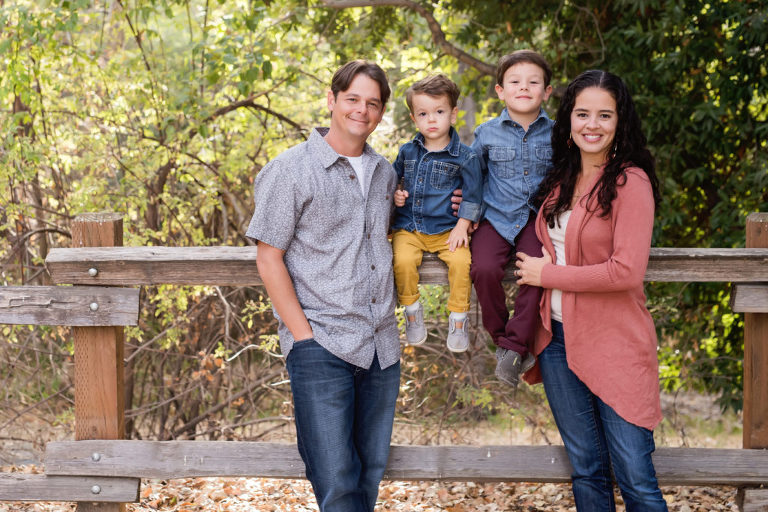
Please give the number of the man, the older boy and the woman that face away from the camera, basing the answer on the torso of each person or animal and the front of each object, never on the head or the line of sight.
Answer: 0

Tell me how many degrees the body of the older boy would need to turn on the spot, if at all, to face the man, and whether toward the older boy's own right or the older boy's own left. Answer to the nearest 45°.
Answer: approximately 45° to the older boy's own right

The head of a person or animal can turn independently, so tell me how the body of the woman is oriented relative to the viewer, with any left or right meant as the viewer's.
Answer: facing the viewer and to the left of the viewer

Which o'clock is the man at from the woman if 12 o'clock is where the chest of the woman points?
The man is roughly at 1 o'clock from the woman.

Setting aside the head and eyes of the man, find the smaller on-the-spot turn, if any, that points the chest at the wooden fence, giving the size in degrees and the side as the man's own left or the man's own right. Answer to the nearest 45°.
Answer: approximately 180°

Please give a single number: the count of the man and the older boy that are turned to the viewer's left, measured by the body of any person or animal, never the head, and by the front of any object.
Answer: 0

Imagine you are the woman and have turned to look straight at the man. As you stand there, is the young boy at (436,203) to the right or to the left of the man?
right

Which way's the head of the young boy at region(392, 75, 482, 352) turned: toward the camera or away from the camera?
toward the camera

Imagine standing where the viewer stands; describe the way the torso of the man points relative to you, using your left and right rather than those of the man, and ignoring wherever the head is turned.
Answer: facing the viewer and to the right of the viewer

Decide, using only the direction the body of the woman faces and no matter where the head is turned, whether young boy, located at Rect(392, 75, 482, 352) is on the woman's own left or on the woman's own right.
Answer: on the woman's own right

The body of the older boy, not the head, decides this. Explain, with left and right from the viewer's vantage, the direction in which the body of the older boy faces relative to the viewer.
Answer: facing the viewer

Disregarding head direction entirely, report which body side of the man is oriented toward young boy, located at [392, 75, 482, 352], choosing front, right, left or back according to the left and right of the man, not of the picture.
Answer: left
